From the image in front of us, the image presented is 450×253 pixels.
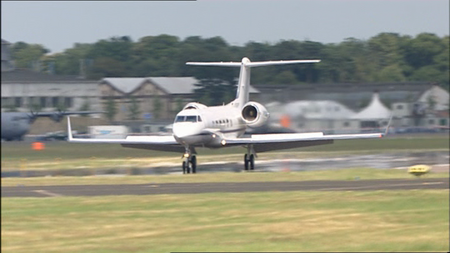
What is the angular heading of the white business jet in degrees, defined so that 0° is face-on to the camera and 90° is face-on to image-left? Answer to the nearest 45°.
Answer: approximately 0°
